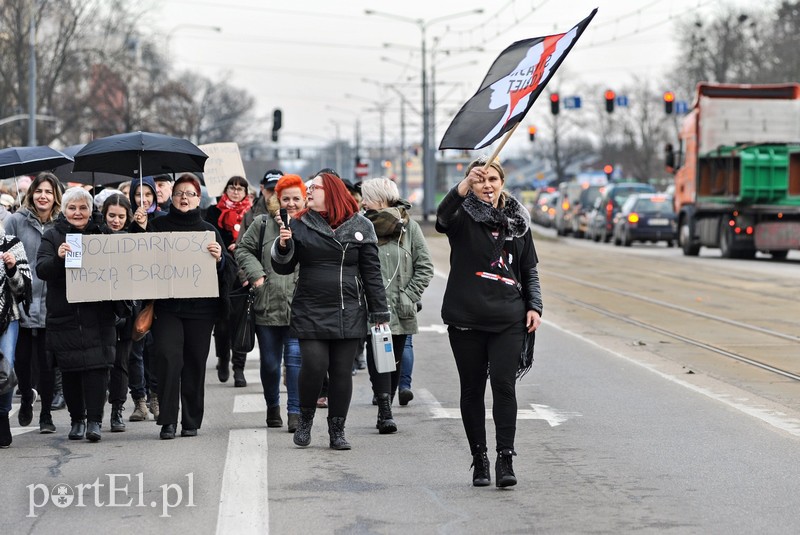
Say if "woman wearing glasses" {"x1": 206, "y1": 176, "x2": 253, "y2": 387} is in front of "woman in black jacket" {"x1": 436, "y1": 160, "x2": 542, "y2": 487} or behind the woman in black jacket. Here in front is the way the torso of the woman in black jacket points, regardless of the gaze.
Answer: behind

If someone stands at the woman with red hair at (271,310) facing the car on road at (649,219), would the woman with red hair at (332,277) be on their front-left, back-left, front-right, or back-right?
back-right

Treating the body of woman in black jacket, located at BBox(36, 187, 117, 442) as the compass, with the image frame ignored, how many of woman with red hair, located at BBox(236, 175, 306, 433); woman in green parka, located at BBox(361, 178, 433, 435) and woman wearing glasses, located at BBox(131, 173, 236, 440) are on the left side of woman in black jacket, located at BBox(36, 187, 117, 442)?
3

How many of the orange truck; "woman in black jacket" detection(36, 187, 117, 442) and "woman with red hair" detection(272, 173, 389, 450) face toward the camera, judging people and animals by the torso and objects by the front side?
2

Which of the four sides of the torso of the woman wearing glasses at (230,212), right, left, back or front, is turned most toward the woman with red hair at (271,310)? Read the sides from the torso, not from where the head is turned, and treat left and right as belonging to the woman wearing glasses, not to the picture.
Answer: front

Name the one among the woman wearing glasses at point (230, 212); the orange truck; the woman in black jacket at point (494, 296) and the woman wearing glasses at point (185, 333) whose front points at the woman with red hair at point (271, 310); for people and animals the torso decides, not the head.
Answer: the woman wearing glasses at point (230, 212)

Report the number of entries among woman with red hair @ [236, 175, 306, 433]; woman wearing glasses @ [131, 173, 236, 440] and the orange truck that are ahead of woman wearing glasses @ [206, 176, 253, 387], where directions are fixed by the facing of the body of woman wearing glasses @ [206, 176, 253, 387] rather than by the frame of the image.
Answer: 2

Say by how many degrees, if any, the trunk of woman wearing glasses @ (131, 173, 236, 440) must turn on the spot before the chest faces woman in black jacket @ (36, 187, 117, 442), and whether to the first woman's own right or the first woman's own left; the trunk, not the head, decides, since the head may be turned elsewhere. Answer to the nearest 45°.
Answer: approximately 90° to the first woman's own right

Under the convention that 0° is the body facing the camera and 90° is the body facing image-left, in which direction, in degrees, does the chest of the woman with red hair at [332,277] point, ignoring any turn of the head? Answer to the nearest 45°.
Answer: approximately 0°

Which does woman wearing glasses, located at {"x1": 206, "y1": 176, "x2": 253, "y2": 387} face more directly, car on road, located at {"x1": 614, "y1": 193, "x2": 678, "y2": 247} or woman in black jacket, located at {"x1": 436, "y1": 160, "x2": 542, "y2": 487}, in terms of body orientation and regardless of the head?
the woman in black jacket
